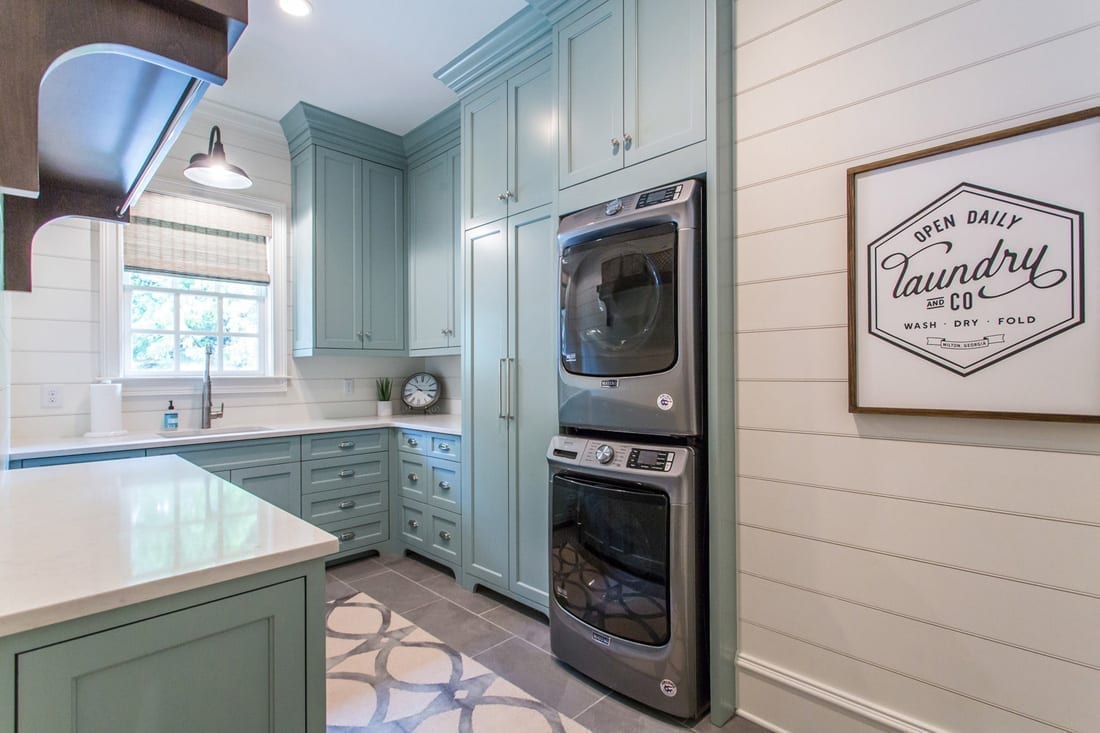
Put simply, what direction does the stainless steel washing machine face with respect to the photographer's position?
facing the viewer and to the left of the viewer

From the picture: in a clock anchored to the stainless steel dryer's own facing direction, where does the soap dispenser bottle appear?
The soap dispenser bottle is roughly at 2 o'clock from the stainless steel dryer.

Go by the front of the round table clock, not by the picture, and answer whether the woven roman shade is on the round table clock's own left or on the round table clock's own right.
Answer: on the round table clock's own right

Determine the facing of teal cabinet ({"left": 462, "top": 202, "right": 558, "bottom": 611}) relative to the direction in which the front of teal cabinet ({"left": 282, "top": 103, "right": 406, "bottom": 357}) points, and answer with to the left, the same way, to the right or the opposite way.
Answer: to the right

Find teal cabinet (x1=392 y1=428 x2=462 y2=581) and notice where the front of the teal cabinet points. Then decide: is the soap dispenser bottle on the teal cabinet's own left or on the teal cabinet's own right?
on the teal cabinet's own right

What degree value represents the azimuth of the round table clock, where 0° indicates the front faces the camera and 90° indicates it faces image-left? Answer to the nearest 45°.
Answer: approximately 0°

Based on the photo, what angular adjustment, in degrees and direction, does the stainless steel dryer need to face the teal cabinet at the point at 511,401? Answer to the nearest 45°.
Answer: approximately 90° to its right

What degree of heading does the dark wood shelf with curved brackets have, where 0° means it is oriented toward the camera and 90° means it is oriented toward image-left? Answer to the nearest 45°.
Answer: approximately 270°

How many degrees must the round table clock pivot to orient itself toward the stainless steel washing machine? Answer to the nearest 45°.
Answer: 0° — it already faces it

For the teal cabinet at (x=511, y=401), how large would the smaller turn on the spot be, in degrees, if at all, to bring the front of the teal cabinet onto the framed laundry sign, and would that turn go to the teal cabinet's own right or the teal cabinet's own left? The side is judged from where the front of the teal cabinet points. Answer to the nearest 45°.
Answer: approximately 90° to the teal cabinet's own left
